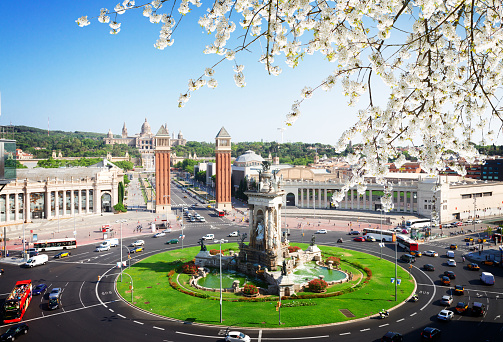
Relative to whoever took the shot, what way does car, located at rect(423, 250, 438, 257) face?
facing away from the viewer and to the left of the viewer

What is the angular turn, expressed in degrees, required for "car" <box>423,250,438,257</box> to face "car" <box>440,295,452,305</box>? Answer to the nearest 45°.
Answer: approximately 135° to its left

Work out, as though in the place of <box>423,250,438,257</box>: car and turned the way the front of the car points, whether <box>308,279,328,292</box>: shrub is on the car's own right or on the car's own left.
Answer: on the car's own left

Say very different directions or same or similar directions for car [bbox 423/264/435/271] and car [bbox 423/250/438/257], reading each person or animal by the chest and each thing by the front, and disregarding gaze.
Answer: same or similar directions

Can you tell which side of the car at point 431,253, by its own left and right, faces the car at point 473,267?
back

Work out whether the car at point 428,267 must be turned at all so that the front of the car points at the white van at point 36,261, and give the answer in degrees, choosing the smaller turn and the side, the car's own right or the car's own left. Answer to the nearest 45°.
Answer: approximately 45° to the car's own left

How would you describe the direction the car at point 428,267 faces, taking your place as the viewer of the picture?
facing away from the viewer and to the left of the viewer
